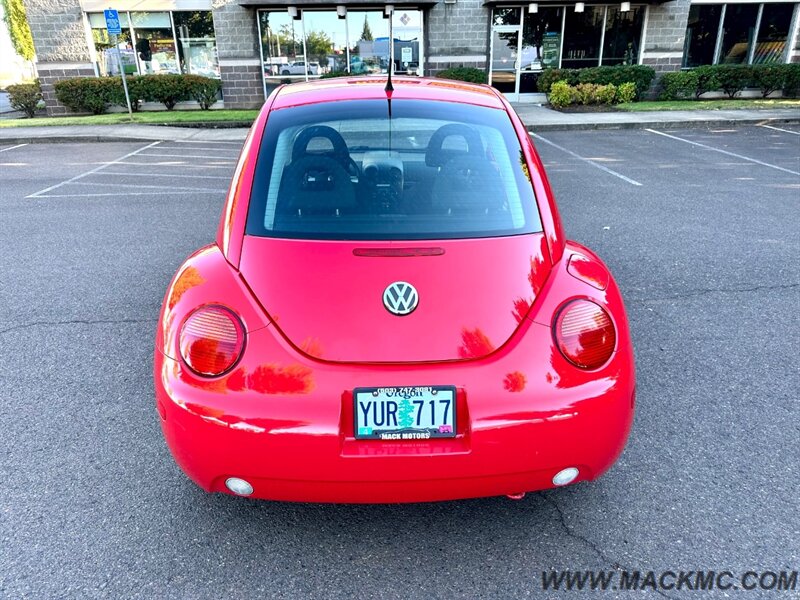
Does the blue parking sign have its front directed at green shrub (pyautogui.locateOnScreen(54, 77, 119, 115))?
no

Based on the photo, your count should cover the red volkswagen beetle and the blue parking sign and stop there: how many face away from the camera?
1

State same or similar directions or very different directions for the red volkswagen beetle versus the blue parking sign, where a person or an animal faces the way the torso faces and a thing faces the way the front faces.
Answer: very different directions

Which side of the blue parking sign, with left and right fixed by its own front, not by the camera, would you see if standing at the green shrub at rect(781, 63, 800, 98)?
left

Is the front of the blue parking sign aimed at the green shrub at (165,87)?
no

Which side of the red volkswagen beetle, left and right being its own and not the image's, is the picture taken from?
back

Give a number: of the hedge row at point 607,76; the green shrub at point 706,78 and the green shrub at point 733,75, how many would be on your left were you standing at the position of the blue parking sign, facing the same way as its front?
3

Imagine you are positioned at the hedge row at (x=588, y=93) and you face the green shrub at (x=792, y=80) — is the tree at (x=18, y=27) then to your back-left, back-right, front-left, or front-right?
back-left

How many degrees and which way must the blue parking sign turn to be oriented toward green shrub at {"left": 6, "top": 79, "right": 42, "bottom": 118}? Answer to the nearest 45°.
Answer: approximately 135° to its right

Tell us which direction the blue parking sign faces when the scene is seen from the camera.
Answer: facing the viewer

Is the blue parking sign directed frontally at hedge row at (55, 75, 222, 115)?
no

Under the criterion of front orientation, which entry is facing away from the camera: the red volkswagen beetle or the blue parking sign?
the red volkswagen beetle

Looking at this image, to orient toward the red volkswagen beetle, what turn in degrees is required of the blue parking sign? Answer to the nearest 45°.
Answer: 0° — it already faces it

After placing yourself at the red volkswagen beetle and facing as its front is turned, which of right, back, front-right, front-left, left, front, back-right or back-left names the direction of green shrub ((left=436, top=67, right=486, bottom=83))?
front

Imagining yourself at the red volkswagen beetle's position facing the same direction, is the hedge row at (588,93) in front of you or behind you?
in front

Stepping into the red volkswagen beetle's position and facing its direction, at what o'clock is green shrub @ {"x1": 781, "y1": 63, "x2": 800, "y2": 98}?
The green shrub is roughly at 1 o'clock from the red volkswagen beetle.
